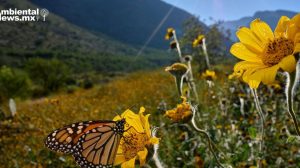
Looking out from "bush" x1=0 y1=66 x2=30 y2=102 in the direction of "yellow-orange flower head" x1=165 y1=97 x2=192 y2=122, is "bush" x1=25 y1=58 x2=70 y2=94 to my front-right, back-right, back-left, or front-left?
back-left

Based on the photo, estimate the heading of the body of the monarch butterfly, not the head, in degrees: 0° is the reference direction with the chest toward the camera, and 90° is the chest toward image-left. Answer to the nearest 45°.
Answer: approximately 270°

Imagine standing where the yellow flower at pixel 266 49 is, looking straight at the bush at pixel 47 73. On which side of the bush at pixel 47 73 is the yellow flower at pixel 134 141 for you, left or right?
left

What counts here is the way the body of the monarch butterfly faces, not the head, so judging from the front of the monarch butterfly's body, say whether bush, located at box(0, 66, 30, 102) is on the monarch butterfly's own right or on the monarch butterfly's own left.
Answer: on the monarch butterfly's own left
